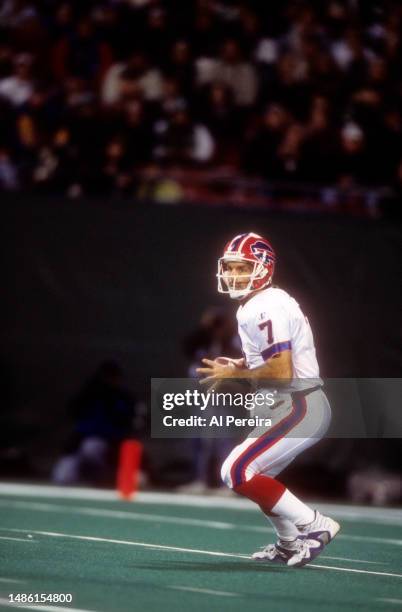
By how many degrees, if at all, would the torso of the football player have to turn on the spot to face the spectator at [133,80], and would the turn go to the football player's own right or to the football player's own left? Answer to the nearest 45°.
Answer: approximately 90° to the football player's own right

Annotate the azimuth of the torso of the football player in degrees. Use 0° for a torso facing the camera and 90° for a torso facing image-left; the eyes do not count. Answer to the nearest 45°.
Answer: approximately 90°

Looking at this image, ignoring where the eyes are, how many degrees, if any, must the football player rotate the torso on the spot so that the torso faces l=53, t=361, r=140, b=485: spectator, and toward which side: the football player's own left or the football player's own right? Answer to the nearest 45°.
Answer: approximately 90° to the football player's own right

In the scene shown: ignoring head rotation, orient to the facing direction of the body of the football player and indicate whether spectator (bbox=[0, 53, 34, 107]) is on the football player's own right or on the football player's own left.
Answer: on the football player's own right

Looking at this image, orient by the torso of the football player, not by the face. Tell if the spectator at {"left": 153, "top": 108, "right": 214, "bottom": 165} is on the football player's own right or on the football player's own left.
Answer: on the football player's own right

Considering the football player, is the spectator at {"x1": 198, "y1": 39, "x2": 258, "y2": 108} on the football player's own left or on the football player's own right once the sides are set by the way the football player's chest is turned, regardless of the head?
on the football player's own right
